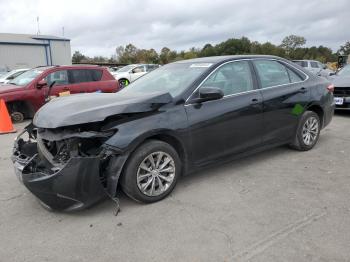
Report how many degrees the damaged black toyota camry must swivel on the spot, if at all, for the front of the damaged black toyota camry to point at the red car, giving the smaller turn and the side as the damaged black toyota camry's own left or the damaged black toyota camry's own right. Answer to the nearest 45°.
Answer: approximately 90° to the damaged black toyota camry's own right

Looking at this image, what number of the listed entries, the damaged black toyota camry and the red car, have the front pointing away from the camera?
0

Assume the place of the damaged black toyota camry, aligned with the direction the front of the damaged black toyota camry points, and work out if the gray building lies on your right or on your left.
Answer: on your right

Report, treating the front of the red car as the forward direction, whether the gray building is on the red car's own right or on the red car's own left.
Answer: on the red car's own right
